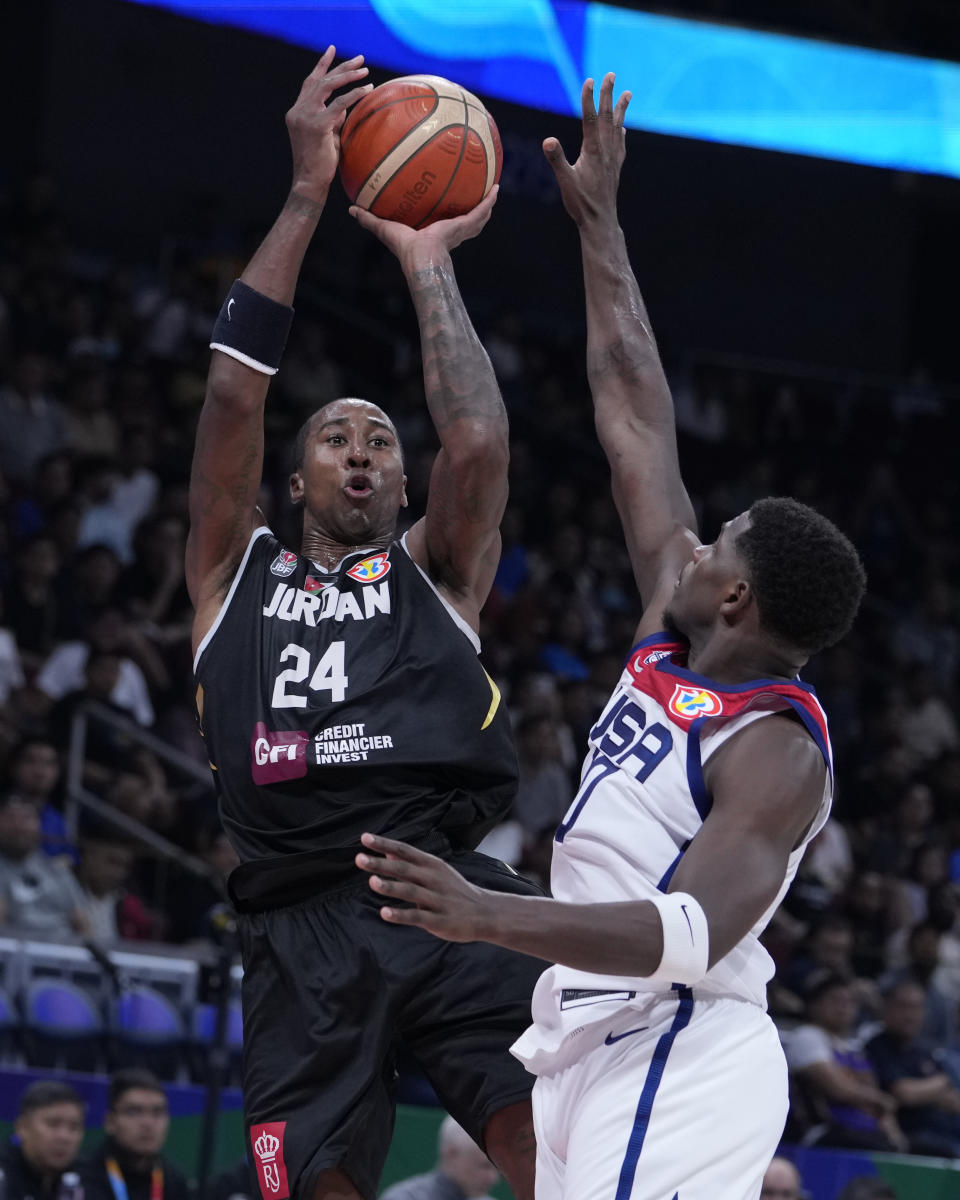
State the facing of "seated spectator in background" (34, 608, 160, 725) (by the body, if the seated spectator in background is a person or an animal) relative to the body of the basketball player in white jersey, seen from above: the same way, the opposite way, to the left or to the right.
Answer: to the left

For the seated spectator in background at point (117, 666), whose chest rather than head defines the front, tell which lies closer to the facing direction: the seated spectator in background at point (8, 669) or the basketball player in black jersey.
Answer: the basketball player in black jersey

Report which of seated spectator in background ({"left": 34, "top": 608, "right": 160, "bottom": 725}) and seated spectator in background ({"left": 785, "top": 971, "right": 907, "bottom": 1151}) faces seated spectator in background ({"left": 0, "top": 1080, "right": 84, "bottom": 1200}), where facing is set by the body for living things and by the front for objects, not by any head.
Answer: seated spectator in background ({"left": 34, "top": 608, "right": 160, "bottom": 725})

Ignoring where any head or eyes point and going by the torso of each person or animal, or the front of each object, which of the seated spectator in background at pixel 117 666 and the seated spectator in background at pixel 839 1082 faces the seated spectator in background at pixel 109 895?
the seated spectator in background at pixel 117 666

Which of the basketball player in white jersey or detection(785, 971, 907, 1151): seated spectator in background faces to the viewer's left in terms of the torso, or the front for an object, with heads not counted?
the basketball player in white jersey

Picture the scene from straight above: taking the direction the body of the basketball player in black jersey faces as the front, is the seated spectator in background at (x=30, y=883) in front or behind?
behind

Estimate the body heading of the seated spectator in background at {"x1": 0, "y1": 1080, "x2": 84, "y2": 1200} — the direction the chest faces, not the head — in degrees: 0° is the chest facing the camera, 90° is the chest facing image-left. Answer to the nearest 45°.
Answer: approximately 315°

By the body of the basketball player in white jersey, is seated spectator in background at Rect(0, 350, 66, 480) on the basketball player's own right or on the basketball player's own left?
on the basketball player's own right

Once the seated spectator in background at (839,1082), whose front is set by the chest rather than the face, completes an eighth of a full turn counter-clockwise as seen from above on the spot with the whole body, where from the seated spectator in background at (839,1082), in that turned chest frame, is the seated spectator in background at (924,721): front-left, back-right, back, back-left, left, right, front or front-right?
left

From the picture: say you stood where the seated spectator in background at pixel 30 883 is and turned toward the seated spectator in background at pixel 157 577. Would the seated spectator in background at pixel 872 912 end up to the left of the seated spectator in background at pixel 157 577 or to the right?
right

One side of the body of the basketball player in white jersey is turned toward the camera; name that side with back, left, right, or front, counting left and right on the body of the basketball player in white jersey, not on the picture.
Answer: left

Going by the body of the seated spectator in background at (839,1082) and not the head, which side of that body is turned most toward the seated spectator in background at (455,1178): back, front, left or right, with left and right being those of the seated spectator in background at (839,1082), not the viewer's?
right
